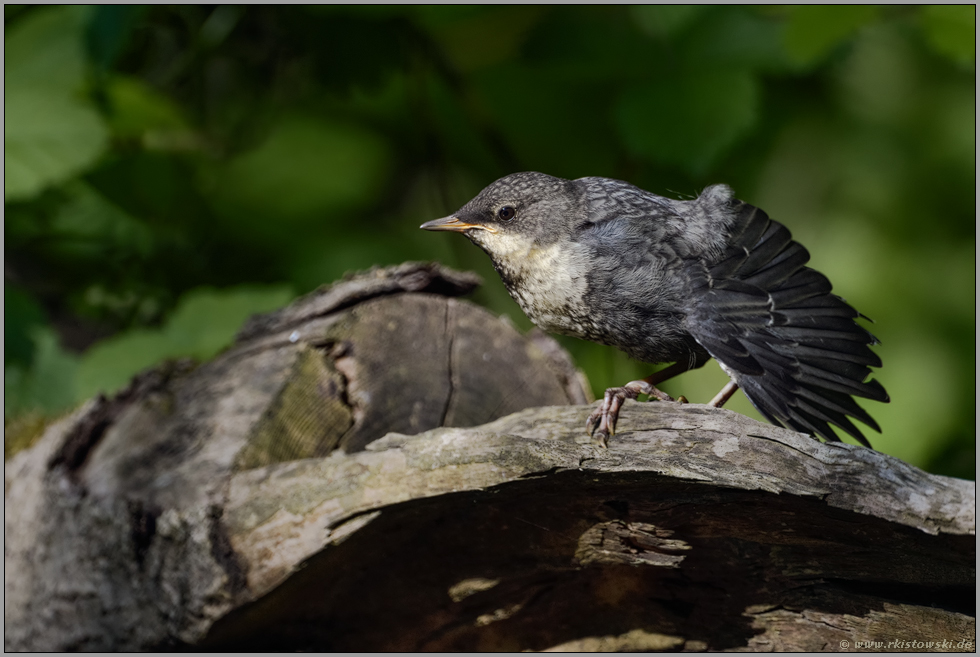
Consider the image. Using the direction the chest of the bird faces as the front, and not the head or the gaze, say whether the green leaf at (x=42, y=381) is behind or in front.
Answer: in front

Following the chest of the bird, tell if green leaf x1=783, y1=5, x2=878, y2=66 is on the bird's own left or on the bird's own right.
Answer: on the bird's own right

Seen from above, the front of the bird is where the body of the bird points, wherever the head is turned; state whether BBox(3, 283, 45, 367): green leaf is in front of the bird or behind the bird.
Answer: in front

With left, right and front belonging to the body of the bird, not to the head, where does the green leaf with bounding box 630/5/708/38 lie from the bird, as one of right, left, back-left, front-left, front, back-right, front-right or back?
right

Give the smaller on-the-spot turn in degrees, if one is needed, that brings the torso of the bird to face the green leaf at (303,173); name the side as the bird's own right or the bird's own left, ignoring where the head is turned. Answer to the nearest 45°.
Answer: approximately 45° to the bird's own right

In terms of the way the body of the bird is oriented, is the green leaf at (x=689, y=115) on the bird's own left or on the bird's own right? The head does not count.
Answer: on the bird's own right

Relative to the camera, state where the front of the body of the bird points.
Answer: to the viewer's left

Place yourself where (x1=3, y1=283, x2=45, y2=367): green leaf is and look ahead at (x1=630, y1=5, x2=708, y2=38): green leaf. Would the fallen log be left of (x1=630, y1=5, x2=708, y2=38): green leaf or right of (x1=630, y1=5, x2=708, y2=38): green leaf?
right
